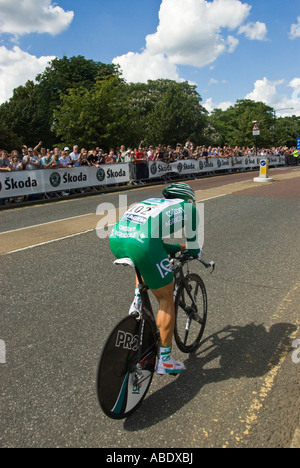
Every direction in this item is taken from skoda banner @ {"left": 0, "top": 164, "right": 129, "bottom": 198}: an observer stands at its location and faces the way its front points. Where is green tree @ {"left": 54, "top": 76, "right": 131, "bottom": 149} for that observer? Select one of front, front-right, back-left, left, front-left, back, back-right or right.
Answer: back-left

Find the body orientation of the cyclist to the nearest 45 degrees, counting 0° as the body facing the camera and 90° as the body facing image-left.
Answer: approximately 225°

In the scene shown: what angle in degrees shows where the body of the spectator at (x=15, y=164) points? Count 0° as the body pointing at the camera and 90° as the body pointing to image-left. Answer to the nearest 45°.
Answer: approximately 0°

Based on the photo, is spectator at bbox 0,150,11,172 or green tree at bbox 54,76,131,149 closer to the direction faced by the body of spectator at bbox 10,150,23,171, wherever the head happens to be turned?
the spectator

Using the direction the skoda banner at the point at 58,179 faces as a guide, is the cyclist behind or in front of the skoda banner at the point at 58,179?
in front

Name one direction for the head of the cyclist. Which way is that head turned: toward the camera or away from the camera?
away from the camera

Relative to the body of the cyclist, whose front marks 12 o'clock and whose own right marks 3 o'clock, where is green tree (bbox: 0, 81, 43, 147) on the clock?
The green tree is roughly at 10 o'clock from the cyclist.

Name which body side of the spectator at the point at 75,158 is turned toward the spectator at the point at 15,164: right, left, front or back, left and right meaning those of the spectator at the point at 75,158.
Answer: right
